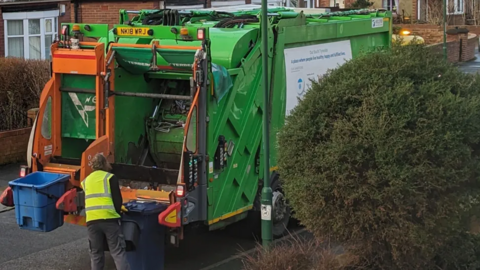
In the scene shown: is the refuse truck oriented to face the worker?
no

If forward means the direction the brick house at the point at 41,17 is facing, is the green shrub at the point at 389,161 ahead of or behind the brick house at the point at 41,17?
ahead

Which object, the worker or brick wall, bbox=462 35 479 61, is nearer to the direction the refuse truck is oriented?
the brick wall

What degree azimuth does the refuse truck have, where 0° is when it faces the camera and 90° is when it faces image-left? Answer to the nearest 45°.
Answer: approximately 225°

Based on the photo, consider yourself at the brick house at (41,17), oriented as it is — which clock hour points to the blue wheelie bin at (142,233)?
The blue wheelie bin is roughly at 12 o'clock from the brick house.

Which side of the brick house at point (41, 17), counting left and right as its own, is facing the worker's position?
front

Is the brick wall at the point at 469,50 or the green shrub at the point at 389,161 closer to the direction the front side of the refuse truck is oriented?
the brick wall

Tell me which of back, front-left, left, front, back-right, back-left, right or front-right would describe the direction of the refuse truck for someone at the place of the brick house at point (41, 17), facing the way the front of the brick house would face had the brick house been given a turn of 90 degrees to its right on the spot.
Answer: left

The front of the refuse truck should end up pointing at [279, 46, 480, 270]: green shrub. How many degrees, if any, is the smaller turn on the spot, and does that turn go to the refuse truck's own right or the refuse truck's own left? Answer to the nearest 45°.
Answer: approximately 90° to the refuse truck's own right

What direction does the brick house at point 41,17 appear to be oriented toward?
toward the camera
